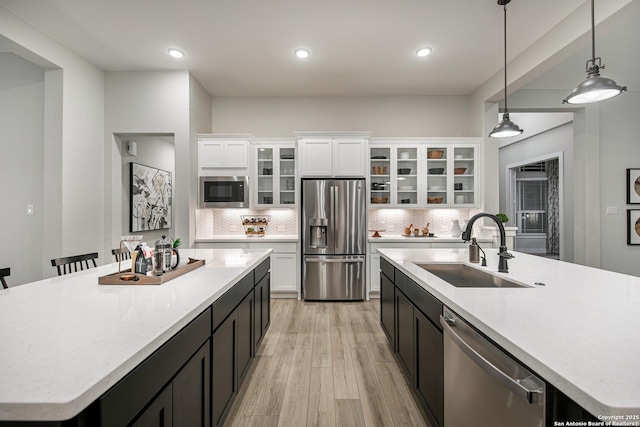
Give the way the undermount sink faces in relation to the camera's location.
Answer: facing to the left of the viewer

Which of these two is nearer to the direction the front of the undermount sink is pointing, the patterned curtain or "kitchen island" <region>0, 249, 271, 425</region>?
the kitchen island

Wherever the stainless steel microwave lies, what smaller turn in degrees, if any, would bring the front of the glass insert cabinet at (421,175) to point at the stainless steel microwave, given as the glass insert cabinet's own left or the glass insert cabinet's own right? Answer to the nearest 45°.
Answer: approximately 45° to the glass insert cabinet's own right

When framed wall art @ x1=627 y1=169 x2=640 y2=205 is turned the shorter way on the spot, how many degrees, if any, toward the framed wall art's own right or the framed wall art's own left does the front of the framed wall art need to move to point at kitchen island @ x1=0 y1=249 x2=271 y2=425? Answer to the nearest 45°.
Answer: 0° — it already faces it

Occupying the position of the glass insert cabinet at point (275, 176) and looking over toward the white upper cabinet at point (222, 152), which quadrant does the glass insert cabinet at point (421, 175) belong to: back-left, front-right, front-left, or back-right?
back-left

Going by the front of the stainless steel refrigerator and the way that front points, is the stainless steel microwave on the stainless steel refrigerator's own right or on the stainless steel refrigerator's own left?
on the stainless steel refrigerator's own right

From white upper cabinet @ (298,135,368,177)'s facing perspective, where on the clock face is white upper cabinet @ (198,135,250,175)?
white upper cabinet @ (198,135,250,175) is roughly at 3 o'clock from white upper cabinet @ (298,135,368,177).
